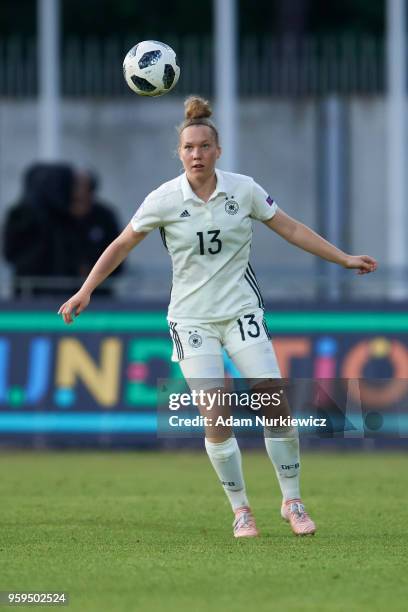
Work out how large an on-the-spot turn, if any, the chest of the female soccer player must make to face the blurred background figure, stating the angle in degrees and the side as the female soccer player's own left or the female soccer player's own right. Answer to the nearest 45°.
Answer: approximately 180°

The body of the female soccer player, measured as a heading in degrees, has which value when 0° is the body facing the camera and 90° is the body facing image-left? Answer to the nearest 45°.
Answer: approximately 0°
